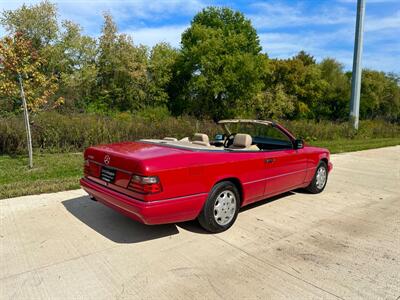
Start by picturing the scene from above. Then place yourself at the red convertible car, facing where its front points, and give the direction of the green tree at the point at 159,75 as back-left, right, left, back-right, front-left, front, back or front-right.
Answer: front-left

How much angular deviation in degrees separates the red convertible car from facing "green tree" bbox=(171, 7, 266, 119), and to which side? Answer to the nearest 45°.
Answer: approximately 45° to its left

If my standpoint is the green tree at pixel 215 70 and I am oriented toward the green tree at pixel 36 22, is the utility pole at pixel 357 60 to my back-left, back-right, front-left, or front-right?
back-left

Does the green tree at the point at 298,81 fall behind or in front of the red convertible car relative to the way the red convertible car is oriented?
in front

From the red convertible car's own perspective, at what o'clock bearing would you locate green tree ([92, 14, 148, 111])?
The green tree is roughly at 10 o'clock from the red convertible car.

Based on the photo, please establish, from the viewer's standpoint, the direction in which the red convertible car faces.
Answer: facing away from the viewer and to the right of the viewer

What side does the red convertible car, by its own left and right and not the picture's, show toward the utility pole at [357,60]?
front

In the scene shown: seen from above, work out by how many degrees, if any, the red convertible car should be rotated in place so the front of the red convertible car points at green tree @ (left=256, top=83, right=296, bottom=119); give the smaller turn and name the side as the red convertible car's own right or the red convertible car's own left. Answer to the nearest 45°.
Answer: approximately 45° to the red convertible car's own left

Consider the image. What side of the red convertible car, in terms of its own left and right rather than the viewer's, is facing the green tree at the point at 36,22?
left

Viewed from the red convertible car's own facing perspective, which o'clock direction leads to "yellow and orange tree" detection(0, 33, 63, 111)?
The yellow and orange tree is roughly at 9 o'clock from the red convertible car.

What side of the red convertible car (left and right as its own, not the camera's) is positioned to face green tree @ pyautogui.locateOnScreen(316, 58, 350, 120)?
front

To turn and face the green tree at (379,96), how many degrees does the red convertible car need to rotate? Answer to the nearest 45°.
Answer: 0° — it already faces it

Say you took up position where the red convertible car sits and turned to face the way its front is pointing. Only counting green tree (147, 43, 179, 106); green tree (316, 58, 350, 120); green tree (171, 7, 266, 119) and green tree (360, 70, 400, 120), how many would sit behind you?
0

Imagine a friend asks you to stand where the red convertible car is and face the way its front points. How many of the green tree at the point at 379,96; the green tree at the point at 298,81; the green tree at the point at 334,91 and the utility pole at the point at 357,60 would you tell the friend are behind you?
0

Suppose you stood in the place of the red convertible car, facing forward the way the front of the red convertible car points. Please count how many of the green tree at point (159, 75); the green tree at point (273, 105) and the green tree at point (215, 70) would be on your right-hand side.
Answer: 0
